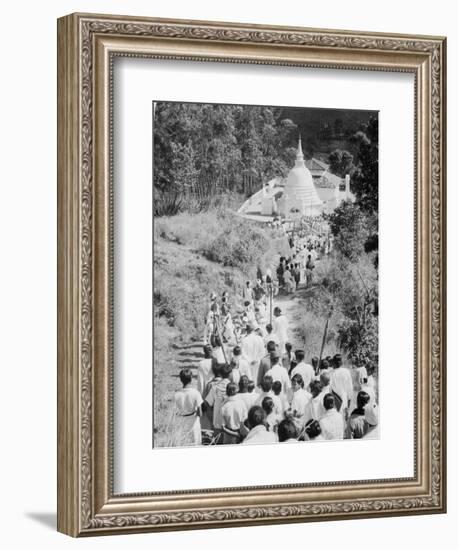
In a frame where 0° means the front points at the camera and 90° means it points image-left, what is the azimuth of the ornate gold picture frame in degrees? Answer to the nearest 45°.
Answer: approximately 315°
